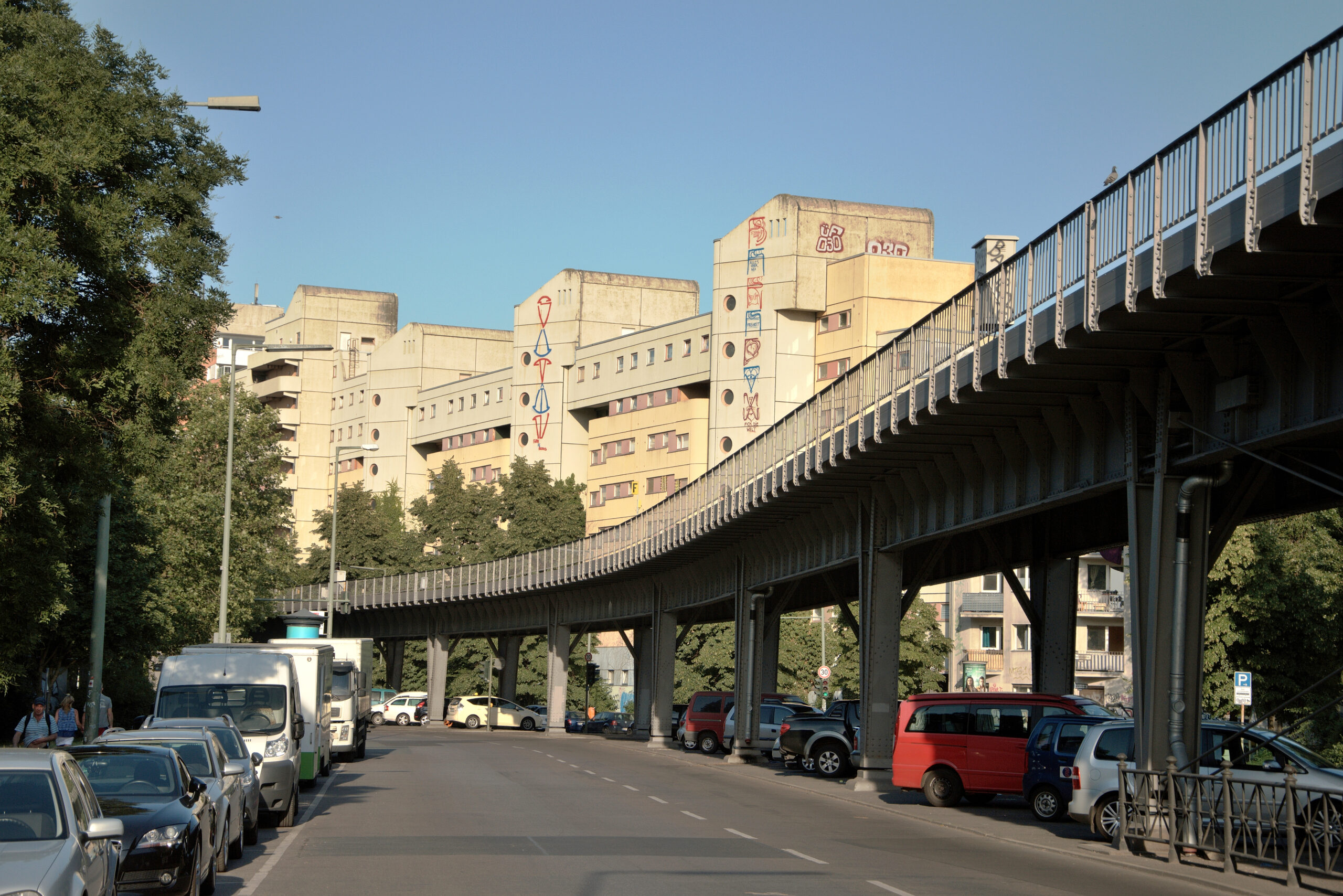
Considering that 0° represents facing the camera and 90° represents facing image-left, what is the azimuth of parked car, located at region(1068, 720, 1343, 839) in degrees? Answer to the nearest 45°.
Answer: approximately 270°

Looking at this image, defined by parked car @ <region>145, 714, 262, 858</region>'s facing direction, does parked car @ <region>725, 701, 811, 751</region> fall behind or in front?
behind

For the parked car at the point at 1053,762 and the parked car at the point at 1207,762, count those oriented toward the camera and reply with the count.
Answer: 0

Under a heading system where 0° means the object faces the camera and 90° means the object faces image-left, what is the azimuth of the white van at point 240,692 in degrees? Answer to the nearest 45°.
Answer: approximately 0°

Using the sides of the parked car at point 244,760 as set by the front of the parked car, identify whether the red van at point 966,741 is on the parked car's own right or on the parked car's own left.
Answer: on the parked car's own left

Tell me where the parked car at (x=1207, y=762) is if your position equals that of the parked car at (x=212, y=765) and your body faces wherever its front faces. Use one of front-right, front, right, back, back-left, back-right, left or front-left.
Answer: left

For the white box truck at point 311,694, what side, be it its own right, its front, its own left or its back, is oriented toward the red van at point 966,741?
left

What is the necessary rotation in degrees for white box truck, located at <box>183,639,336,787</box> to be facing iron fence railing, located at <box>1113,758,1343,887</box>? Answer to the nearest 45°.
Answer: approximately 45° to its left

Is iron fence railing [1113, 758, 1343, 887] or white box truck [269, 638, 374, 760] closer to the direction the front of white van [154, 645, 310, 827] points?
the iron fence railing
